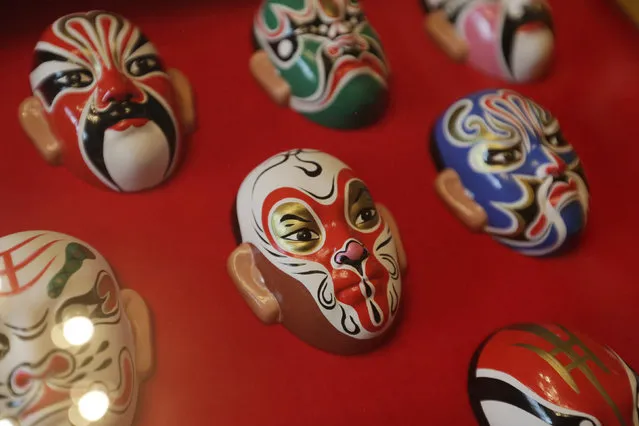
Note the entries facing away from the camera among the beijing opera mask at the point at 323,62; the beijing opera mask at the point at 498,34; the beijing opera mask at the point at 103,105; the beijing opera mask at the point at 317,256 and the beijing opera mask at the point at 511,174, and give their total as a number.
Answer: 0

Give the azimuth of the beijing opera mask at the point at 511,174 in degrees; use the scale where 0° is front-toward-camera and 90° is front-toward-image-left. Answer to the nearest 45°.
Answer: approximately 315°

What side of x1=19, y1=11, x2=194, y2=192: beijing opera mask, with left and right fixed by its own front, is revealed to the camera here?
front

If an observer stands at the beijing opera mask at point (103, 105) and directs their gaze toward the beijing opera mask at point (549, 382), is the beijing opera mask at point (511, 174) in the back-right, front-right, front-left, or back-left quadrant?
front-left

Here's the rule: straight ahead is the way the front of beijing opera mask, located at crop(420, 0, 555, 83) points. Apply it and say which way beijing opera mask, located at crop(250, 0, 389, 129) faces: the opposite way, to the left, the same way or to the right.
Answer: the same way

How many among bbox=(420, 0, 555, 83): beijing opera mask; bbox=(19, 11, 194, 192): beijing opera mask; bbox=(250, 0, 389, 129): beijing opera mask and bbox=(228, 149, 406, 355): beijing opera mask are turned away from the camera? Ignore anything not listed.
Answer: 0

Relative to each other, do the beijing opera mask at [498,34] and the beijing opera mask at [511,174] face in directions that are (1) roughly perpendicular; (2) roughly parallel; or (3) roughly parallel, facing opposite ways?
roughly parallel

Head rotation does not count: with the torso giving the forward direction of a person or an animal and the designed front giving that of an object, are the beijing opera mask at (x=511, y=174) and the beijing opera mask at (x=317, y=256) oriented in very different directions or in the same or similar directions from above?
same or similar directions

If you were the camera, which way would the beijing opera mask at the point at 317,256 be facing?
facing the viewer and to the right of the viewer

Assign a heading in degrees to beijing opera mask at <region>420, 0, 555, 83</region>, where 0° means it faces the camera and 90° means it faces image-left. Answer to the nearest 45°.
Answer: approximately 315°
